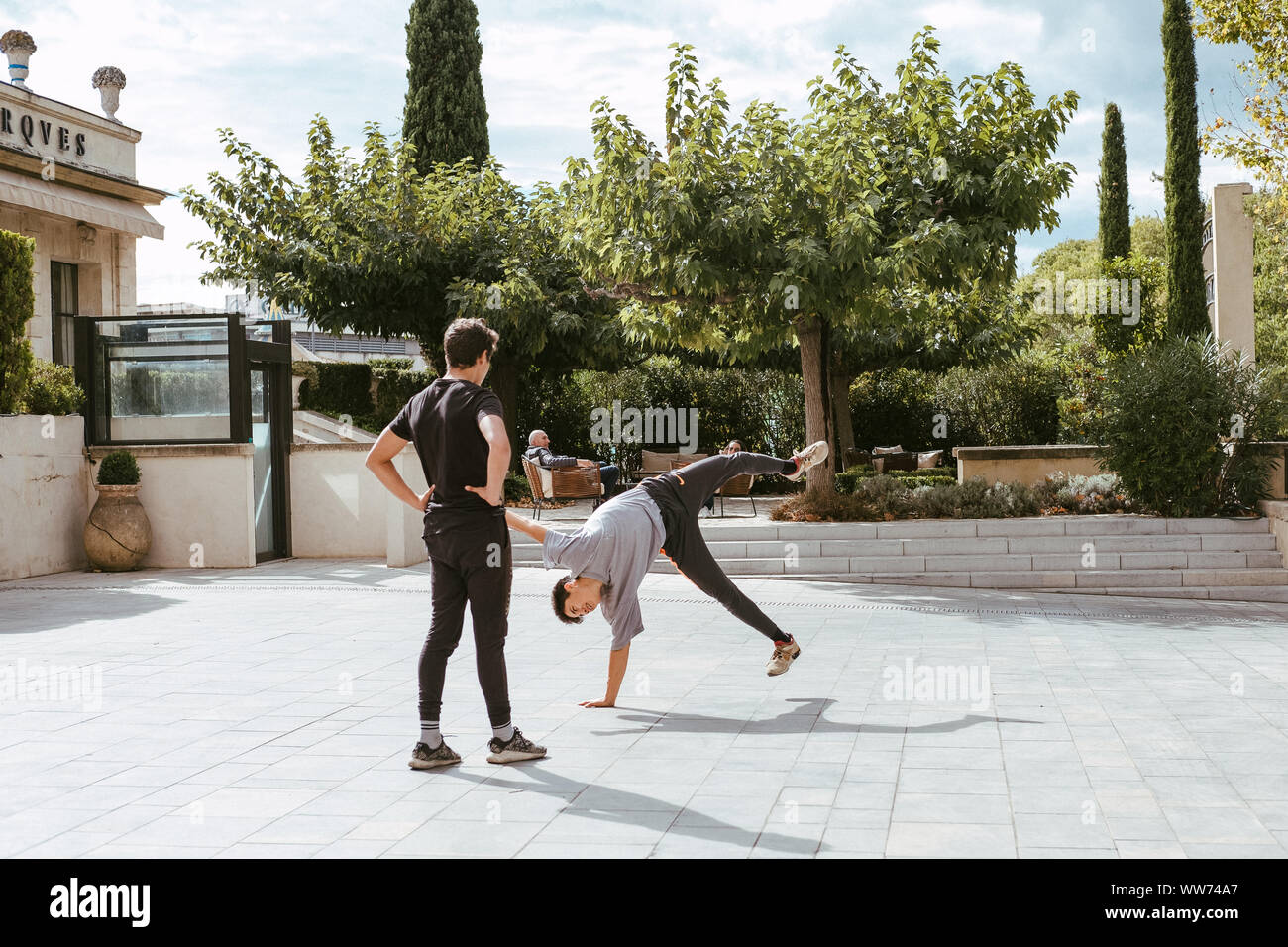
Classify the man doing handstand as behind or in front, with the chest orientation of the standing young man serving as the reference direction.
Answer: in front

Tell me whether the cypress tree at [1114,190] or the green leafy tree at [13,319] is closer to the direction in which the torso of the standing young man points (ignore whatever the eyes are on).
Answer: the cypress tree

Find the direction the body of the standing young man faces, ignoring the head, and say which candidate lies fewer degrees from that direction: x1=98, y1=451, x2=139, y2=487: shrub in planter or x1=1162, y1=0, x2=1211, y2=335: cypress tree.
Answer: the cypress tree

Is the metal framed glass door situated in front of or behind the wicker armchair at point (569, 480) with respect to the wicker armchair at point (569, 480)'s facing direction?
behind

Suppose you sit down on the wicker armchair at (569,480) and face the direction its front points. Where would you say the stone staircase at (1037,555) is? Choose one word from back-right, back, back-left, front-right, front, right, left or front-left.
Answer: front-right

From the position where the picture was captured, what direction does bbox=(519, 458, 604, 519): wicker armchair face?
facing to the right of the viewer

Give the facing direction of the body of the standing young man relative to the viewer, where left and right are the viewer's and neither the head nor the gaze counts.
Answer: facing away from the viewer and to the right of the viewer

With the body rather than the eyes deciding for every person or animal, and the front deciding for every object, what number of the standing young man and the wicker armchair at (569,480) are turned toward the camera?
0

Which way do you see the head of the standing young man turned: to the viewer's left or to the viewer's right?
to the viewer's right

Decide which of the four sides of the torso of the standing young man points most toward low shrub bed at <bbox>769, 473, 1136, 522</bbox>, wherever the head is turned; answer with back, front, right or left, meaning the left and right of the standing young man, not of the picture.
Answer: front
